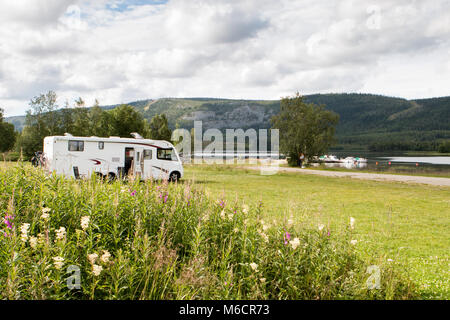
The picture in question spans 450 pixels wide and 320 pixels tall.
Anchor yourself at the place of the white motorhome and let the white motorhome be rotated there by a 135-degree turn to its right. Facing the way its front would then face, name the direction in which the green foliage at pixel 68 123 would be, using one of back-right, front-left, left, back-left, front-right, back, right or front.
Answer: back-right

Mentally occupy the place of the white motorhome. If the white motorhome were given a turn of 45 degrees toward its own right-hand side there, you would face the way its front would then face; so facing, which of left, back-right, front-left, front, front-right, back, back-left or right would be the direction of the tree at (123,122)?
back-left

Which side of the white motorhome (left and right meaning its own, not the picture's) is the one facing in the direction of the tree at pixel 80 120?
left

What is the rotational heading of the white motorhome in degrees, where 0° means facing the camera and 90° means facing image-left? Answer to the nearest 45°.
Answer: approximately 270°

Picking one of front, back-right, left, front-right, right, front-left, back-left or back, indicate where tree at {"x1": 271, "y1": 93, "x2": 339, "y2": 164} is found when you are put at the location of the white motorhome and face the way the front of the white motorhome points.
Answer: front-left
